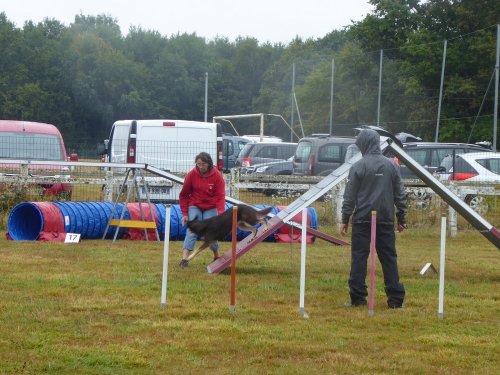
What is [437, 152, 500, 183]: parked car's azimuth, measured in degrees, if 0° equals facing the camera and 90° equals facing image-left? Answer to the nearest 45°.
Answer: approximately 225°

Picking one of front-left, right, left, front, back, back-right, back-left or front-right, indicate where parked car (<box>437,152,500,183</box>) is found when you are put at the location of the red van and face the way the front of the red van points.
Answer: left

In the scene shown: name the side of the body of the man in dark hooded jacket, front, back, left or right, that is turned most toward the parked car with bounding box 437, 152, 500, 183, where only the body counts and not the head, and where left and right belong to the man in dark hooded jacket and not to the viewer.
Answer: front

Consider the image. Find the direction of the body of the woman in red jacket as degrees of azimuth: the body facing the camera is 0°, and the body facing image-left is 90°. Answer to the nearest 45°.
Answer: approximately 0°

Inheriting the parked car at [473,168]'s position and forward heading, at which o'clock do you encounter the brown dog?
The brown dog is roughly at 5 o'clock from the parked car.

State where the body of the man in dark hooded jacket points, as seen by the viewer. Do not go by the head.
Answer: away from the camera
